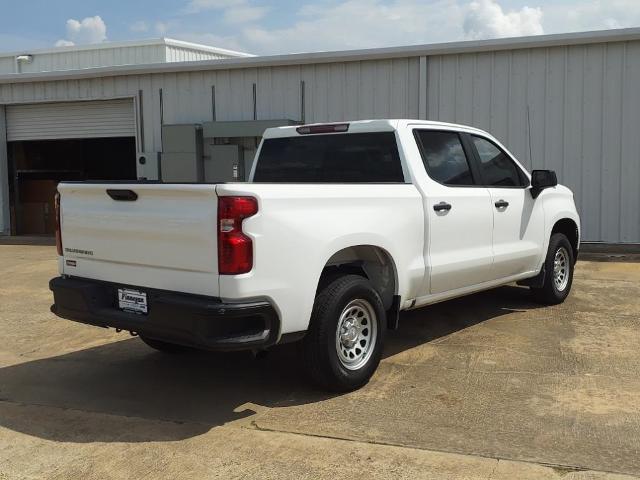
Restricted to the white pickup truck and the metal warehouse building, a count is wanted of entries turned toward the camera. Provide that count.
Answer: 1

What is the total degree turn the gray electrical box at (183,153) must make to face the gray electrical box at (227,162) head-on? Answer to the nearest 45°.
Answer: approximately 45° to its left

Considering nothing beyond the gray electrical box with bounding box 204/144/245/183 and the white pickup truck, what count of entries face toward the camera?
1

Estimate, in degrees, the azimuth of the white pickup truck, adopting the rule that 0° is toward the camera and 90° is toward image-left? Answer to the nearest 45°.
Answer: approximately 225°

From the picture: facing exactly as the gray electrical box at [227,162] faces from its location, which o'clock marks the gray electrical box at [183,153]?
the gray electrical box at [183,153] is roughly at 4 o'clock from the gray electrical box at [227,162].

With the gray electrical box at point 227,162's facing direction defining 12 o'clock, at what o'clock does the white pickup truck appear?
The white pickup truck is roughly at 12 o'clock from the gray electrical box.

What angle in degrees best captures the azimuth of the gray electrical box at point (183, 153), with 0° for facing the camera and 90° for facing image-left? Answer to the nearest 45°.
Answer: approximately 0°

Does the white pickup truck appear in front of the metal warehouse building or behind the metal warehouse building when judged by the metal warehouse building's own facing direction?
in front
